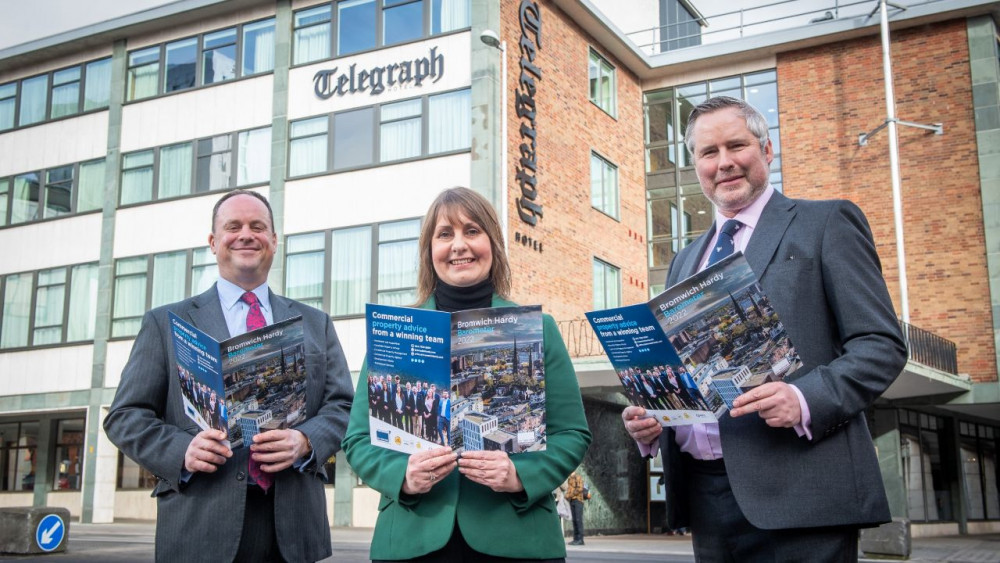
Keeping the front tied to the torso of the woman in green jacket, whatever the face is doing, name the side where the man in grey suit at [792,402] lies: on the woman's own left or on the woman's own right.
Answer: on the woman's own left

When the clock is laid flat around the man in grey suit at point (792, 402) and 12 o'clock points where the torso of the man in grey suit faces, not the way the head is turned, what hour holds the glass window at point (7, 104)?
The glass window is roughly at 3 o'clock from the man in grey suit.

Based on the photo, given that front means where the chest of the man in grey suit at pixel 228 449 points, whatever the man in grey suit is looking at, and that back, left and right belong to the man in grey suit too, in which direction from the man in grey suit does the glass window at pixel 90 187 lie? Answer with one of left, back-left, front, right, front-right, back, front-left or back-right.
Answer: back

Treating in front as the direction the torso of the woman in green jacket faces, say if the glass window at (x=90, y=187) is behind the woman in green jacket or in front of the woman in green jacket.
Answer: behind

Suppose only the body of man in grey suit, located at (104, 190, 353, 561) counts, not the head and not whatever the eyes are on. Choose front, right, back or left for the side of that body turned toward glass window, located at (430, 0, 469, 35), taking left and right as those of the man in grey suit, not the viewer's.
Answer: back

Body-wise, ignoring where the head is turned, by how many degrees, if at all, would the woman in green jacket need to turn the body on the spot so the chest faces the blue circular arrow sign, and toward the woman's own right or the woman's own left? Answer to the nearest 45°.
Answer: approximately 135° to the woman's own right

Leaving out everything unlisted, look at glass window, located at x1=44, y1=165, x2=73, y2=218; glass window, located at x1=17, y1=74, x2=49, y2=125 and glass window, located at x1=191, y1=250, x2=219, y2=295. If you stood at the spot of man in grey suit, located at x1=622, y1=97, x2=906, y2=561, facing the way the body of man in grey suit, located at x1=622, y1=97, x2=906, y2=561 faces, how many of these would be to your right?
3

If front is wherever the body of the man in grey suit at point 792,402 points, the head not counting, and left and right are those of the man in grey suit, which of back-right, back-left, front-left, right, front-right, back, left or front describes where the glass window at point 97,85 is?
right

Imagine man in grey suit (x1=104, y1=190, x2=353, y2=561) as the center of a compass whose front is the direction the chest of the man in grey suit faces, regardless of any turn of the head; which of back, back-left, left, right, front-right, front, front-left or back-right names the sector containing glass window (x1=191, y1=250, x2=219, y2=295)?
back

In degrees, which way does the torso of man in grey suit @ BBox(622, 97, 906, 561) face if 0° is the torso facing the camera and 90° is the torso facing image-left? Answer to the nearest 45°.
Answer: approximately 45°

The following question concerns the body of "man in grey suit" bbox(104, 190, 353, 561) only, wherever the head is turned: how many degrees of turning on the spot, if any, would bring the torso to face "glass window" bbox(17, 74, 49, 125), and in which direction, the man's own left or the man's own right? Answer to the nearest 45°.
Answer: approximately 180°

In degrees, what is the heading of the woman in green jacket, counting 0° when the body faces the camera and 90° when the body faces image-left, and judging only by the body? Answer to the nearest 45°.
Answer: approximately 0°

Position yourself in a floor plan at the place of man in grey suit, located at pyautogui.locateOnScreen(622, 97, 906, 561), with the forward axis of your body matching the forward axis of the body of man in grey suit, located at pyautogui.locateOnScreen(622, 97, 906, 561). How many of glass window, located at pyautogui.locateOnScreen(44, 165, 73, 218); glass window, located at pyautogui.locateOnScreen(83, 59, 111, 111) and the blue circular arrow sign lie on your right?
3

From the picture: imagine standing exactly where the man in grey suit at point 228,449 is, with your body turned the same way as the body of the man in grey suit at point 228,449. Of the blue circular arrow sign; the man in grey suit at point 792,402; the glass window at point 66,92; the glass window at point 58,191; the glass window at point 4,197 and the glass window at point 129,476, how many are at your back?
5
